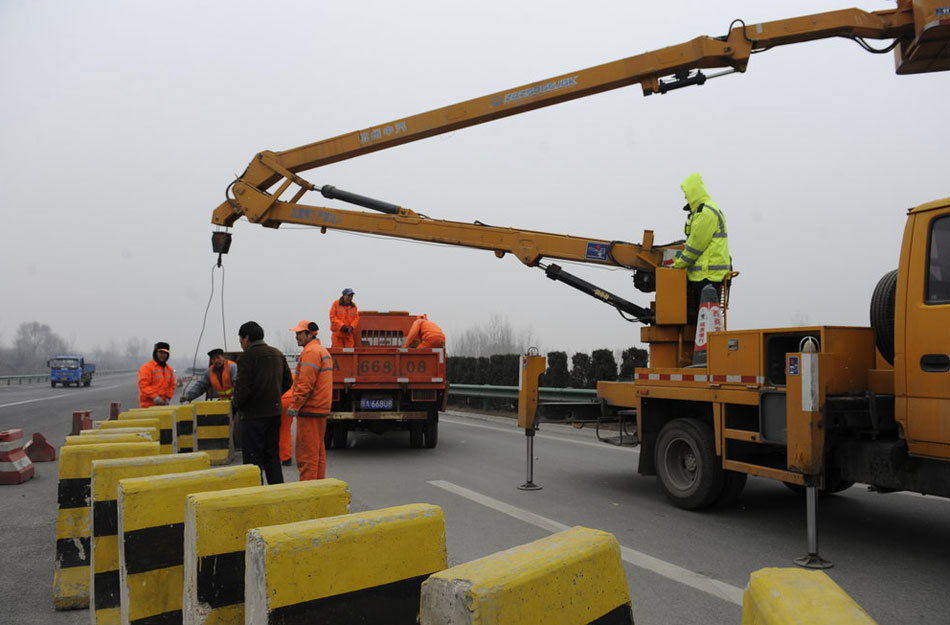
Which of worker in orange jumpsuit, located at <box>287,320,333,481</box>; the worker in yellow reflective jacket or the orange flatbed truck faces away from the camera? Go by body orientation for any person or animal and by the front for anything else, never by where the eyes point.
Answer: the orange flatbed truck

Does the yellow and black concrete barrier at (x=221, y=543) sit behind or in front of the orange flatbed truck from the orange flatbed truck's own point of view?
behind

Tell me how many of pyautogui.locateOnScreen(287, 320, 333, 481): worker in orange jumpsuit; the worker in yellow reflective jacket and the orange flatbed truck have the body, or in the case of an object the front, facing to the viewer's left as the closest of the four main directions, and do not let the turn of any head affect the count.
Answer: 2

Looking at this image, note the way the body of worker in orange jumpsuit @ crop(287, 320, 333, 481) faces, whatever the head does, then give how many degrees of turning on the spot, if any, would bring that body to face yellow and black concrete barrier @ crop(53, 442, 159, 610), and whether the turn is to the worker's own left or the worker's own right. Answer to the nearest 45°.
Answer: approximately 45° to the worker's own left

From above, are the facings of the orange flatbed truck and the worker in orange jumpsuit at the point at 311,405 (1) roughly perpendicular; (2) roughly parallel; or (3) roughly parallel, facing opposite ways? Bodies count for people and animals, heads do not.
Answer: roughly perpendicular

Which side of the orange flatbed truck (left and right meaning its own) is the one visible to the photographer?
back

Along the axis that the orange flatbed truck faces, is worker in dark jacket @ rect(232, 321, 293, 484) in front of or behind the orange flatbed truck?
behind

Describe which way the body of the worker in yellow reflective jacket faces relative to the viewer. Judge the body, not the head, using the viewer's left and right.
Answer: facing to the left of the viewer

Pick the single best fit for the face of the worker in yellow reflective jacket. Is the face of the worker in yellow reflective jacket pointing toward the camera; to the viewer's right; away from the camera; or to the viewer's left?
to the viewer's left

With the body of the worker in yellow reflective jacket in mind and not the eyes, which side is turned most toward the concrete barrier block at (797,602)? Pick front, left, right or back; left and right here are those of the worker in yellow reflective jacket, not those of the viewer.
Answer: left
